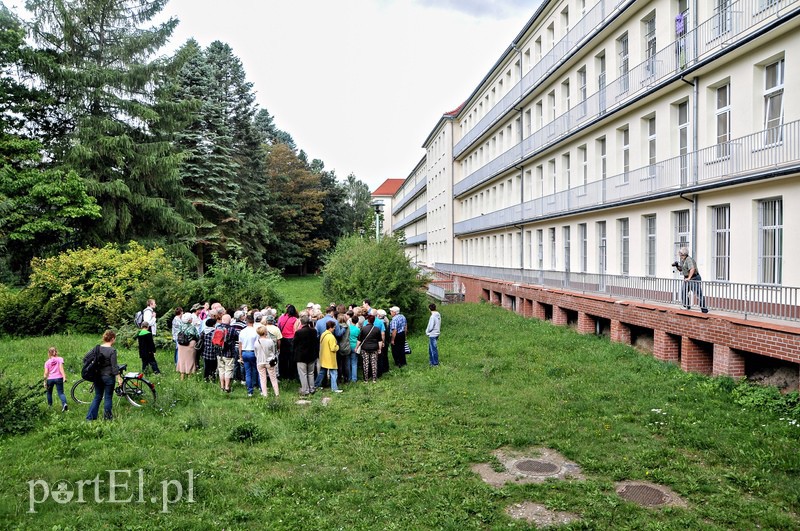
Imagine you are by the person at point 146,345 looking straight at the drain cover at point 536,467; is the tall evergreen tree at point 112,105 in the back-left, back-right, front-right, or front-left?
back-left

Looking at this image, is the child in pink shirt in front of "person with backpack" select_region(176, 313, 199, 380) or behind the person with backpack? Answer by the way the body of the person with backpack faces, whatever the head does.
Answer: behind

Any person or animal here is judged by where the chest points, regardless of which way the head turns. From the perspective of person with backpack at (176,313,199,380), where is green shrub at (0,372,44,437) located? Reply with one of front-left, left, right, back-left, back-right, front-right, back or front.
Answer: back

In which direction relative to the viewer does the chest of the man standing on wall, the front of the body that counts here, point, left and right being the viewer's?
facing to the left of the viewer

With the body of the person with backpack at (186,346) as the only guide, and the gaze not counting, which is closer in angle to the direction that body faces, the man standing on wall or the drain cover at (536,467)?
the man standing on wall

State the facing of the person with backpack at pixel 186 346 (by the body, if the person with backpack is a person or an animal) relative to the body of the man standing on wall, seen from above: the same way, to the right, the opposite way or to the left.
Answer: to the right

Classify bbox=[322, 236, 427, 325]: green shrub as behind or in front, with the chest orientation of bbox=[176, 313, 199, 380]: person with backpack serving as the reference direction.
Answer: in front

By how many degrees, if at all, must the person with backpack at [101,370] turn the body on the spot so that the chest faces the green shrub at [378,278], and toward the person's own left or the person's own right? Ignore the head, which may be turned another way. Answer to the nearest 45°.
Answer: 0° — they already face it

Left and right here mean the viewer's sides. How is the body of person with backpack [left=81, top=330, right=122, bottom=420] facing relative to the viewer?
facing away from the viewer and to the right of the viewer

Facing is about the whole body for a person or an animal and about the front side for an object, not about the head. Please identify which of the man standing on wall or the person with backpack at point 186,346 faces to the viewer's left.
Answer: the man standing on wall

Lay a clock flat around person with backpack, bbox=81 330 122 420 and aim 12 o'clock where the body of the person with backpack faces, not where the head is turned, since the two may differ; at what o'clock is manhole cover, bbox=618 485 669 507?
The manhole cover is roughly at 3 o'clock from the person with backpack.

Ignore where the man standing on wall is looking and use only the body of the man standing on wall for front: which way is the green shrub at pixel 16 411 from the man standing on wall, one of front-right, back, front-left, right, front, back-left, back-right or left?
front-left

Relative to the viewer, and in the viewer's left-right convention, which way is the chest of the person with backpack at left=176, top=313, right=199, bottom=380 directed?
facing away from the viewer and to the right of the viewer

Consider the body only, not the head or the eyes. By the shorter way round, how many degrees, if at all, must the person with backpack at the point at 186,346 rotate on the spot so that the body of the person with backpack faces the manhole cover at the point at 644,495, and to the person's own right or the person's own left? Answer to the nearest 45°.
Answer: approximately 90° to the person's own right

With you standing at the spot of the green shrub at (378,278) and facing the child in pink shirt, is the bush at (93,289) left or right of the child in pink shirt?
right
